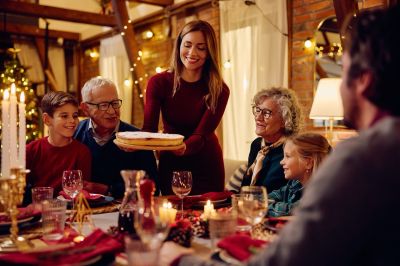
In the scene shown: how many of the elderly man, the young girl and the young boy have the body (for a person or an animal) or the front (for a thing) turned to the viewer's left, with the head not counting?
1

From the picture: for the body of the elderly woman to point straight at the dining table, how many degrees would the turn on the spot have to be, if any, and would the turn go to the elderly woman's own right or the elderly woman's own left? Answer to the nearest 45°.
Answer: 0° — they already face it

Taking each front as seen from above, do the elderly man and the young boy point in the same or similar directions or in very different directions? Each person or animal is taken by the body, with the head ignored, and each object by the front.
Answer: same or similar directions

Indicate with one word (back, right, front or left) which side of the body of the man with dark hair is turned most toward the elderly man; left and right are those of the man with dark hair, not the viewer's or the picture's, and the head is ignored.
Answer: front

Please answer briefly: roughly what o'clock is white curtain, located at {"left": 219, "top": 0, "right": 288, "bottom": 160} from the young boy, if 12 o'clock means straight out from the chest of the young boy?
The white curtain is roughly at 9 o'clock from the young boy.

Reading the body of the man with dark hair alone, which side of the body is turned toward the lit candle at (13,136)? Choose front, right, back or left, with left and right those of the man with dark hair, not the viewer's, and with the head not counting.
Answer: front

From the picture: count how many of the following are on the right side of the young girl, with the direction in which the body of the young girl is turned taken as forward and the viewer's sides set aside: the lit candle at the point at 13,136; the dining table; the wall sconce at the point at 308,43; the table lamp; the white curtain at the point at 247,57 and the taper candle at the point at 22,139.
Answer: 3

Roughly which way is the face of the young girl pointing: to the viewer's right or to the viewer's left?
to the viewer's left

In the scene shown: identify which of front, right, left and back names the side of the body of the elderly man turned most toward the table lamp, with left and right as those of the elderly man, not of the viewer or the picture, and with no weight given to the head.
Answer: left

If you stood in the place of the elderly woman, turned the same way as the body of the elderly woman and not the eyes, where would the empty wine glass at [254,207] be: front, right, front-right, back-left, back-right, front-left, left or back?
front-left

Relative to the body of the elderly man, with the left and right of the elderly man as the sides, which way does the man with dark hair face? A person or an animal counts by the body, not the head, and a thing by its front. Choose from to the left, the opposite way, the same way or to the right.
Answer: the opposite way

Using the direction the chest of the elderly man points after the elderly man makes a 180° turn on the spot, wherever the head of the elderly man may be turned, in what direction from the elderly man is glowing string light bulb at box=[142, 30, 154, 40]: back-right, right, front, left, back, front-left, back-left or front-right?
front-right

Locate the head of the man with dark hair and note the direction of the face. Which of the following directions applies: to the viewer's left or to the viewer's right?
to the viewer's left
